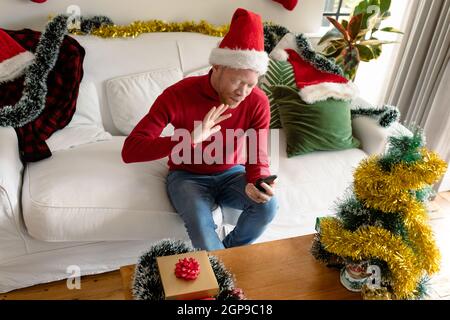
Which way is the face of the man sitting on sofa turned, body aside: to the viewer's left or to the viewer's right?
to the viewer's right

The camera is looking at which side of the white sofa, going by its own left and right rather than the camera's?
front

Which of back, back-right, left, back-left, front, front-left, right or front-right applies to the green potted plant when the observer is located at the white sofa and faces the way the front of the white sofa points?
back-left

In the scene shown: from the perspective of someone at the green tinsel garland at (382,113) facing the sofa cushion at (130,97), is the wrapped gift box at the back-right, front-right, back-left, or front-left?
front-left

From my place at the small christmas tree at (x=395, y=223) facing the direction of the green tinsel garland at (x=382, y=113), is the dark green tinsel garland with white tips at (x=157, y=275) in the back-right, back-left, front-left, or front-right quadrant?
back-left
